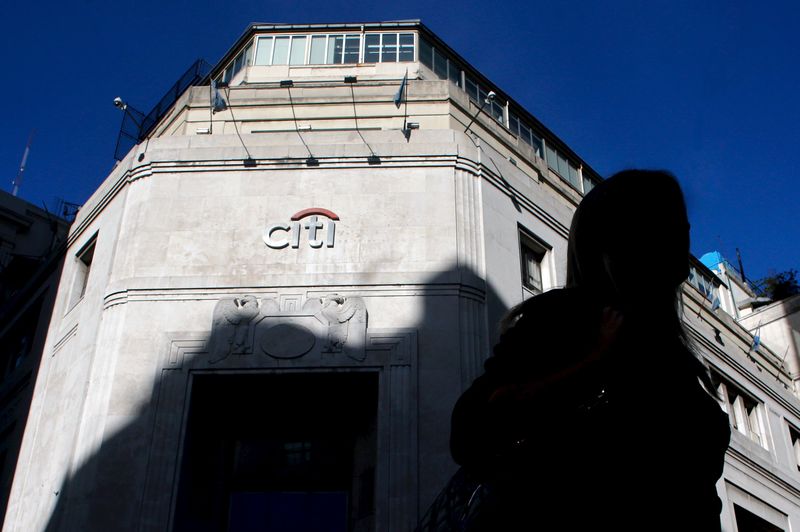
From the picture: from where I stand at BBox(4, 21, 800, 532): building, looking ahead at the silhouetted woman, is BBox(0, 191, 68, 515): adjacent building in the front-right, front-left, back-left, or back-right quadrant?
back-right

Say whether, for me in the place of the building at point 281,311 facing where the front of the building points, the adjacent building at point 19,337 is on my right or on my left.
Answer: on my right

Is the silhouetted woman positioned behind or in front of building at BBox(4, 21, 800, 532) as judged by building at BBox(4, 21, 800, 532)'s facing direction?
in front

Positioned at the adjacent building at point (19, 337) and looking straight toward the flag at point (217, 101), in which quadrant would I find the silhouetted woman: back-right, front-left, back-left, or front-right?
front-right

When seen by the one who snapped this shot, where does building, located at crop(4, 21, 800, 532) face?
facing the viewer

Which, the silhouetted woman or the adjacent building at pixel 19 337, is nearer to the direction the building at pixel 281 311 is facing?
the silhouetted woman
